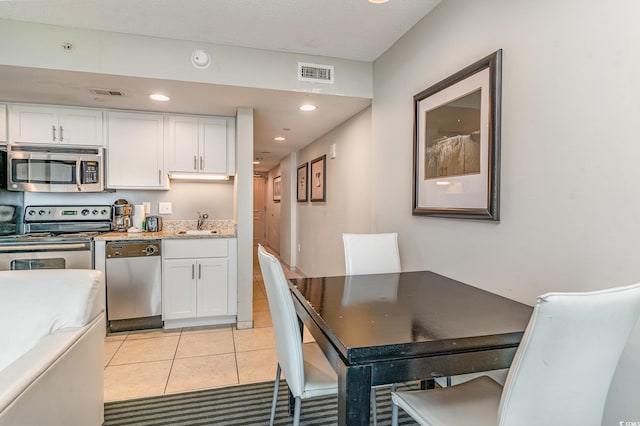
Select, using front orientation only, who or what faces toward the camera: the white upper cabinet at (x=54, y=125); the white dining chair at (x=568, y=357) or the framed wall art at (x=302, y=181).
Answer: the white upper cabinet

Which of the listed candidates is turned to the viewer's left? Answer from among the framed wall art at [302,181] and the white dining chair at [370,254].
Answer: the framed wall art

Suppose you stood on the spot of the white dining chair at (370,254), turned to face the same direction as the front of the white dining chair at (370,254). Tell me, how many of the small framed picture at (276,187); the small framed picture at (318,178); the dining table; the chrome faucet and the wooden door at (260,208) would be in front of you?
1

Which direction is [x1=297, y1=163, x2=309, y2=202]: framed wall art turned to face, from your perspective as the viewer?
facing to the left of the viewer

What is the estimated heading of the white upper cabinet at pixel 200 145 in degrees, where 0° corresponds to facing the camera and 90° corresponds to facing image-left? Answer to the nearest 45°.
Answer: approximately 0°

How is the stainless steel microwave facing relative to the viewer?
toward the camera

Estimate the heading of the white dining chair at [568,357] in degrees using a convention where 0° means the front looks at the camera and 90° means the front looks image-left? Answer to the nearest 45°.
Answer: approximately 135°

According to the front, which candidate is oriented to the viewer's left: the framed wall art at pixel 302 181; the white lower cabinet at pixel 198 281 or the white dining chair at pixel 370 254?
the framed wall art

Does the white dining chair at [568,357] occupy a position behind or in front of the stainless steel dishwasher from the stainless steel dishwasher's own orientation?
in front

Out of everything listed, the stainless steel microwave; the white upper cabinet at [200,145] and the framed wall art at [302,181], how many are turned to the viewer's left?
1

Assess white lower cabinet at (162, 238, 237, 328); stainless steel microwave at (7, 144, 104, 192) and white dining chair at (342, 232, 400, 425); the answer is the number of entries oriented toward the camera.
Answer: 3

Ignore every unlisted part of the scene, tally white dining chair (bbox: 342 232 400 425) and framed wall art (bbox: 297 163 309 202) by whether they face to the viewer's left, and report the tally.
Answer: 1

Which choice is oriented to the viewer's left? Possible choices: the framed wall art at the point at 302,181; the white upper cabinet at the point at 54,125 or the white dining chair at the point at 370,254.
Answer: the framed wall art

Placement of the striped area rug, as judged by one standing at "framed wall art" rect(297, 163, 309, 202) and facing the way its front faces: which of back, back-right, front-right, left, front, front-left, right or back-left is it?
left

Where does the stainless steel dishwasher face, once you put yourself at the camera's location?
facing the viewer

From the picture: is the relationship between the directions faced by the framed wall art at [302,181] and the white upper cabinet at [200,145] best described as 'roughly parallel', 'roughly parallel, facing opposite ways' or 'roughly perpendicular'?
roughly perpendicular

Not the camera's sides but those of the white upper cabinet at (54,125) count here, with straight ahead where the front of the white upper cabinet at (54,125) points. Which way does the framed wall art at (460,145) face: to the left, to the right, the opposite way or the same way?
to the right
